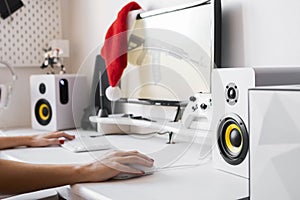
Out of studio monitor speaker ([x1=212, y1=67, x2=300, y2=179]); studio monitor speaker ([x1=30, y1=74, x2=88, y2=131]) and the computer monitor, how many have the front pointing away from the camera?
0

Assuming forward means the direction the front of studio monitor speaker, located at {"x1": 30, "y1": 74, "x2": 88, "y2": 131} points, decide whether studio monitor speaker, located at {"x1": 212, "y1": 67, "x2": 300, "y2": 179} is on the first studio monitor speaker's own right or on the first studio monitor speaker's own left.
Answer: on the first studio monitor speaker's own left

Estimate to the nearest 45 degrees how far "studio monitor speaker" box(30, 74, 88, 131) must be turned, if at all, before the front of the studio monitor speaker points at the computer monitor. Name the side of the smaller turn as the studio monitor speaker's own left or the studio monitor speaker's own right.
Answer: approximately 90° to the studio monitor speaker's own left

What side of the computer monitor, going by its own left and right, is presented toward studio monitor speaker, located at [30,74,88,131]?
right

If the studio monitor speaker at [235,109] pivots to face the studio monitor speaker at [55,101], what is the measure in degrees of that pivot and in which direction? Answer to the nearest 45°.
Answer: approximately 90° to its right

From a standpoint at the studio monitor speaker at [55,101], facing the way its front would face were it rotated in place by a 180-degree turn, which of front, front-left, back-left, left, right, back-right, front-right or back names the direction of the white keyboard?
back-right

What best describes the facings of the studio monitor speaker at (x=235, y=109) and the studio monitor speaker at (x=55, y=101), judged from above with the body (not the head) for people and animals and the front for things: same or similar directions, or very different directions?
same or similar directions

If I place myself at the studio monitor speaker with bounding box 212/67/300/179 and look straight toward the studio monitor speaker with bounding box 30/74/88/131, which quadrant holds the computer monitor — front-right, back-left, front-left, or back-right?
front-right

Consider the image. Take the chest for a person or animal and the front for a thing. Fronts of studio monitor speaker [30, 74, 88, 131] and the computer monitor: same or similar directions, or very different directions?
same or similar directions

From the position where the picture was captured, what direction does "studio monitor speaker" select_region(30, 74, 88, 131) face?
facing the viewer and to the left of the viewer

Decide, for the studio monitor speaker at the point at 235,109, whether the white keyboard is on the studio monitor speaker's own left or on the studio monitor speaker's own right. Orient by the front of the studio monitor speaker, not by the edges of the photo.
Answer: on the studio monitor speaker's own right

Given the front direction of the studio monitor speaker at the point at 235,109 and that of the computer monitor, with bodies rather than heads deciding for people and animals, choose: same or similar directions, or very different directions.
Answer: same or similar directions
